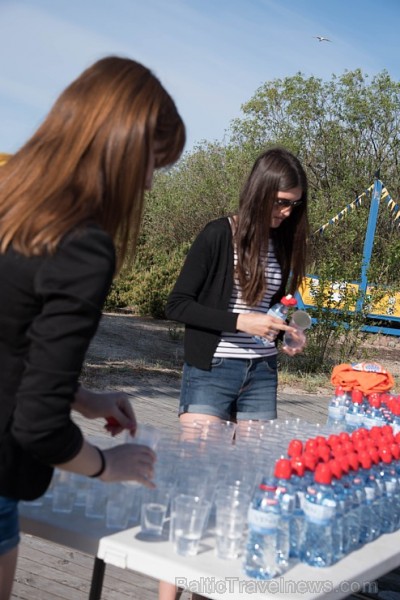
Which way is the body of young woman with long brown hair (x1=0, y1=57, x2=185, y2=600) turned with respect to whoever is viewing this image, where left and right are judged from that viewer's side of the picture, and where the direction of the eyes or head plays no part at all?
facing to the right of the viewer

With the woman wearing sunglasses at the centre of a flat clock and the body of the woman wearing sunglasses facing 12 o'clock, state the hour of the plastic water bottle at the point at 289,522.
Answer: The plastic water bottle is roughly at 1 o'clock from the woman wearing sunglasses.

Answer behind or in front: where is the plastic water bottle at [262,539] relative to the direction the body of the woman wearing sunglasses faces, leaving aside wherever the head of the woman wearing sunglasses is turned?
in front

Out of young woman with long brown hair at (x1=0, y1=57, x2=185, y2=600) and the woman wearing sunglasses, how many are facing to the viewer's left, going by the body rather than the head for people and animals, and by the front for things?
0

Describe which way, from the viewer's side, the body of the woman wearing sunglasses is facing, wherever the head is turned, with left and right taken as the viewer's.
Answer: facing the viewer and to the right of the viewer

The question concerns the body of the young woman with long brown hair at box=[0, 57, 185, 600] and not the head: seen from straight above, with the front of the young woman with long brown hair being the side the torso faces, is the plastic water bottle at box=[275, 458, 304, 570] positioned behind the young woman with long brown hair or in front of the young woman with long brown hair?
in front
